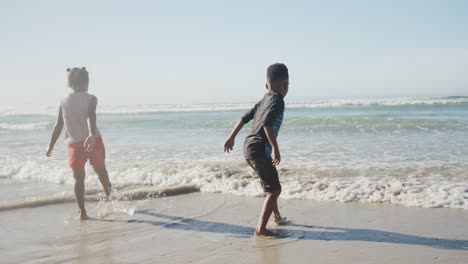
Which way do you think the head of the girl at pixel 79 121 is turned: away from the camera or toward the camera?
away from the camera

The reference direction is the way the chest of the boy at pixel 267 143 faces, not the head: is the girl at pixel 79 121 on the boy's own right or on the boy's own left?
on the boy's own left

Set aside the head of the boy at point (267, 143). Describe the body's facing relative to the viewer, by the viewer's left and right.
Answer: facing away from the viewer and to the right of the viewer
